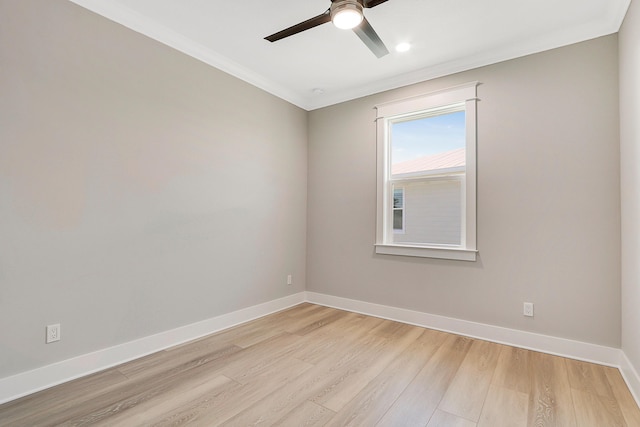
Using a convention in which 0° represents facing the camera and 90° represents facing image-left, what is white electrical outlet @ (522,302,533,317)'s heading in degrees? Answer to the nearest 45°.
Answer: approximately 0°

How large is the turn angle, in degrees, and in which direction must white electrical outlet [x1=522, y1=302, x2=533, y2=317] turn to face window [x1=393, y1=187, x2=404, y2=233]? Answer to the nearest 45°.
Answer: approximately 90° to its right
